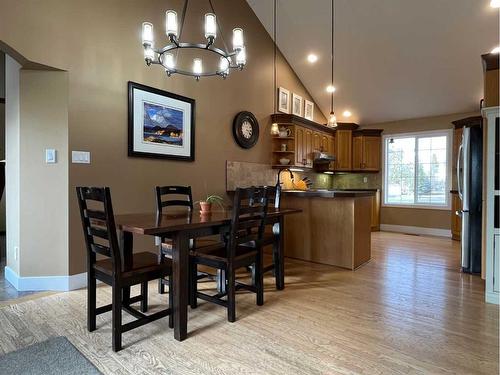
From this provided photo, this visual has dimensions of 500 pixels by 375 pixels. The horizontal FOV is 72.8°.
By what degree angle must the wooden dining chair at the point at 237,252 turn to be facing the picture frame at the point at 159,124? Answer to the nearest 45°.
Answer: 0° — it already faces it

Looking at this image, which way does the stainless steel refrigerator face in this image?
to the viewer's left

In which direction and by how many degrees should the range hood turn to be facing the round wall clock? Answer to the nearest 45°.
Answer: approximately 90° to its right

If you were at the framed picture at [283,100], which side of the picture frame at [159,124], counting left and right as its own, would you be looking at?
left

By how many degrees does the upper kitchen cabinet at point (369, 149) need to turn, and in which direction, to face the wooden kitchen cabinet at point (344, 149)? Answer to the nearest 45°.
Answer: approximately 90° to its right

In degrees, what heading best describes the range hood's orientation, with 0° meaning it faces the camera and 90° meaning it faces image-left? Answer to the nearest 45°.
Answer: approximately 315°

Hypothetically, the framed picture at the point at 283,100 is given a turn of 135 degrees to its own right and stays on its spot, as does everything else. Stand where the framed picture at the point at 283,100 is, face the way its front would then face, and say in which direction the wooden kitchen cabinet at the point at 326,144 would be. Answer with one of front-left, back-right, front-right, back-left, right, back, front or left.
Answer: back-right
